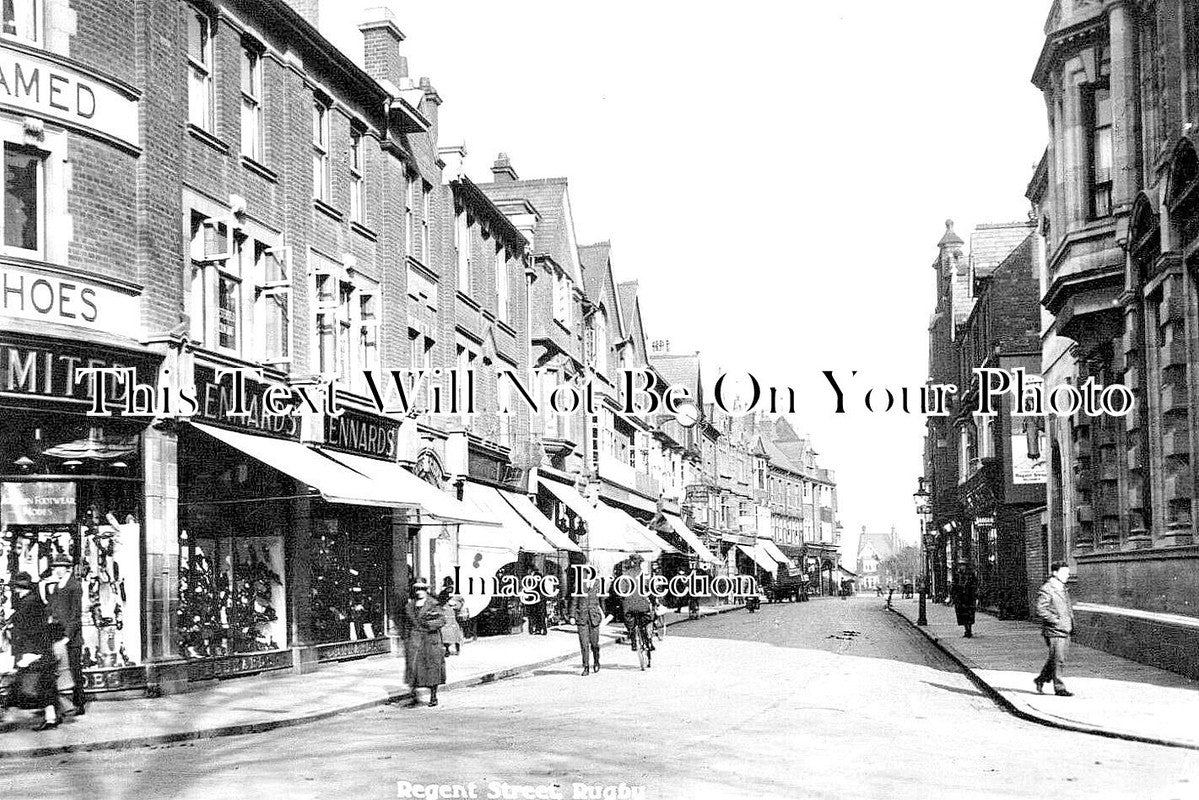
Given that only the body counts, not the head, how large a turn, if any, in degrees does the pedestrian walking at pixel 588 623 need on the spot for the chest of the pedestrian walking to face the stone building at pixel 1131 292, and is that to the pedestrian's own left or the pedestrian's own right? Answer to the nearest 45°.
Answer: approximately 90° to the pedestrian's own left

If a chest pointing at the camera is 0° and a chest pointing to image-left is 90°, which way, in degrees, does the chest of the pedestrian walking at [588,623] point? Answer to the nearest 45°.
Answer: approximately 0°

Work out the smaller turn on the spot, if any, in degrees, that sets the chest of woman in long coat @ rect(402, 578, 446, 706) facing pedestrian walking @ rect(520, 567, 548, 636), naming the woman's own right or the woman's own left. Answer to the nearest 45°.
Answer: approximately 180°

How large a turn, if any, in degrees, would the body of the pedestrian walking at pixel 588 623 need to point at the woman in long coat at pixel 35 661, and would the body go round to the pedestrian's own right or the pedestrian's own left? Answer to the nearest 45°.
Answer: approximately 45° to the pedestrian's own right

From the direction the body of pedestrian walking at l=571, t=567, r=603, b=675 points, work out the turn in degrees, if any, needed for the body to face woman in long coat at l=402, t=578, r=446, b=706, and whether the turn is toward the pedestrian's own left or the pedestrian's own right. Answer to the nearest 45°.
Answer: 0° — they already face them
